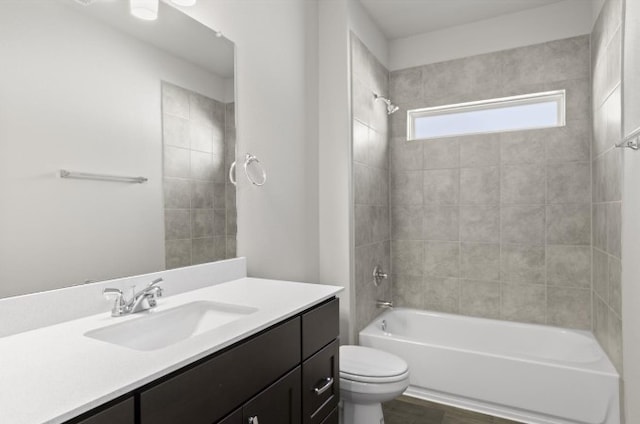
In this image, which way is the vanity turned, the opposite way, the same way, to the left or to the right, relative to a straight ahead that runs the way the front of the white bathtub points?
to the left

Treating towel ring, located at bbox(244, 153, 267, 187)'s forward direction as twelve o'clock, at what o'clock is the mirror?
The mirror is roughly at 3 o'clock from the towel ring.

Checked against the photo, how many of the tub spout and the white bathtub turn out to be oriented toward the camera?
1

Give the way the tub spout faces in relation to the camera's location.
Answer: facing to the right of the viewer

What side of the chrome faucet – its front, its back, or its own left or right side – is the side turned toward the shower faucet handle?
left

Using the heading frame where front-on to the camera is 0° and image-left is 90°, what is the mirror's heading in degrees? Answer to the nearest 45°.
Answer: approximately 315°

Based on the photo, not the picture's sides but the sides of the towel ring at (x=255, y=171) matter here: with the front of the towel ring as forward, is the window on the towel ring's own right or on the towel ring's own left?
on the towel ring's own left
